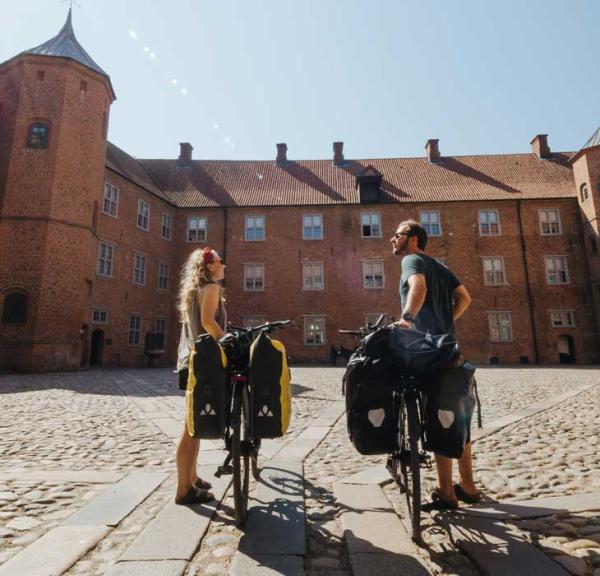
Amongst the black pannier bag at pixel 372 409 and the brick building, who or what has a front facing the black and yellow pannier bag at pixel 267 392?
the brick building

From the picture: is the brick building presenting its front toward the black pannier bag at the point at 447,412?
yes

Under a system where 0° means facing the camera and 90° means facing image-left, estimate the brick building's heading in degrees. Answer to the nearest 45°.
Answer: approximately 0°

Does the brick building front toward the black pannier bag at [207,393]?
yes

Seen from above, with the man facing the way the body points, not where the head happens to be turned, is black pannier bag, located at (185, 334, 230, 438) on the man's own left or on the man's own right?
on the man's own left

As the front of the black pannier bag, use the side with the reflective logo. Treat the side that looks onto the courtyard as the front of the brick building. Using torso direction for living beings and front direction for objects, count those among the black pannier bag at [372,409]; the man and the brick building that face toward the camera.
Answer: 2

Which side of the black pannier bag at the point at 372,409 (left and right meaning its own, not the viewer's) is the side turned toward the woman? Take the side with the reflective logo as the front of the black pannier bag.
right
